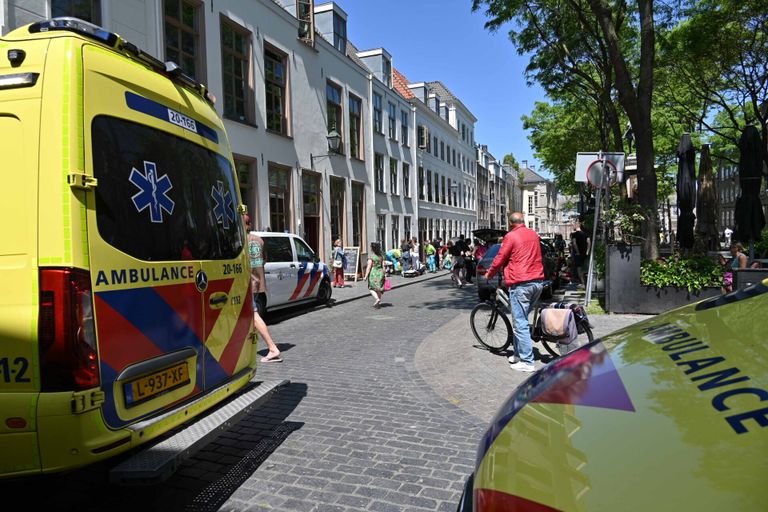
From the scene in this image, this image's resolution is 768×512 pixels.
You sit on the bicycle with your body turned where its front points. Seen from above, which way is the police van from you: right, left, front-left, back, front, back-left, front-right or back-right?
front-right

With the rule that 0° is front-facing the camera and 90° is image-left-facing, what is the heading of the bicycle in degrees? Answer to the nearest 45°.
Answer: approximately 90°

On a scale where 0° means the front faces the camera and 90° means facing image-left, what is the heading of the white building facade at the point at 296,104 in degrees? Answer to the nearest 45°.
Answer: approximately 315°

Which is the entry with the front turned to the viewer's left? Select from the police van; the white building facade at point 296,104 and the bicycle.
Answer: the bicycle

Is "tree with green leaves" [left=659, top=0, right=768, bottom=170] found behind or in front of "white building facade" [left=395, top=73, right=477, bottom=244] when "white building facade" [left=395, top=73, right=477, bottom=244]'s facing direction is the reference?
in front

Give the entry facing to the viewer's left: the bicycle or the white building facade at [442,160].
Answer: the bicycle

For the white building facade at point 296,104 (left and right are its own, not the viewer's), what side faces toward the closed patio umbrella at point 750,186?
front

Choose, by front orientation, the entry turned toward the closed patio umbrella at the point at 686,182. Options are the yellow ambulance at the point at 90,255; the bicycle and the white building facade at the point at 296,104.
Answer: the white building facade

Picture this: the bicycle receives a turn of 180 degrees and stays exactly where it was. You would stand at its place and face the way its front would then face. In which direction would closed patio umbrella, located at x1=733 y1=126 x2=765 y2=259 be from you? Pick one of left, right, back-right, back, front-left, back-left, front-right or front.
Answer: front-left

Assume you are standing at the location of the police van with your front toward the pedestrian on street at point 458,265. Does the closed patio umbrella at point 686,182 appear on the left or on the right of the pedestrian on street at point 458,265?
right

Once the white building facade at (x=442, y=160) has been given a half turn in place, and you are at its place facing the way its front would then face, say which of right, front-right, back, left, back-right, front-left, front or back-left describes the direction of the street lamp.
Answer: back-left
